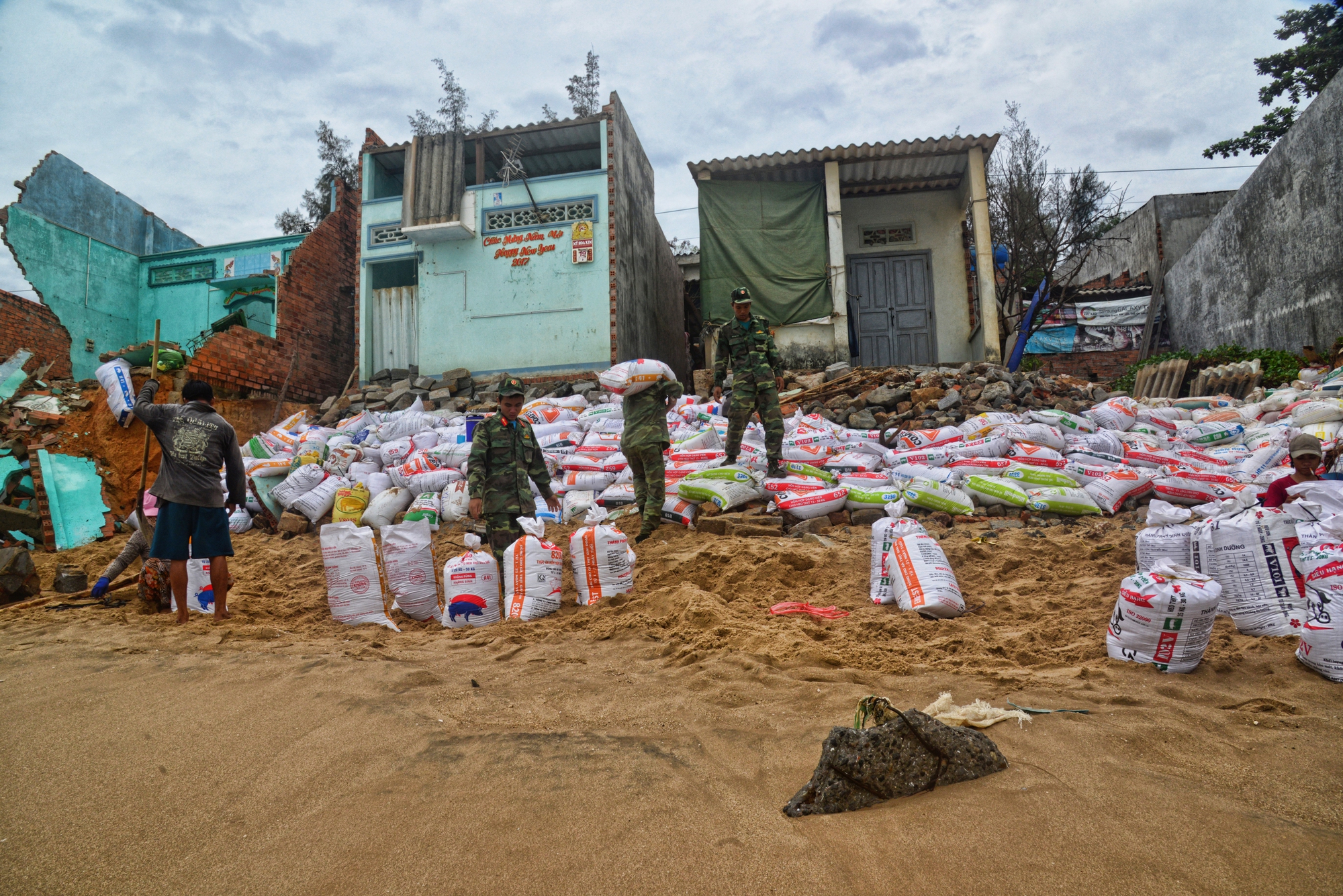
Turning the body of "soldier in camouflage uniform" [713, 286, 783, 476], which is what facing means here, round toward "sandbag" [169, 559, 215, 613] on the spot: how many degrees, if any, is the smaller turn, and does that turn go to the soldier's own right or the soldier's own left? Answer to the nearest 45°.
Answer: approximately 45° to the soldier's own right

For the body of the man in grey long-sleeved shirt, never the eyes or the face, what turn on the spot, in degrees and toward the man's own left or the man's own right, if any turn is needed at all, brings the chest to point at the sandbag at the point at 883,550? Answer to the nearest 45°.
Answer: approximately 135° to the man's own right

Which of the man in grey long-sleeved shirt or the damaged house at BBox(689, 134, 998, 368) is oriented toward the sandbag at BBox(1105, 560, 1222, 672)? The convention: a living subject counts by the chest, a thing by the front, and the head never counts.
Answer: the damaged house

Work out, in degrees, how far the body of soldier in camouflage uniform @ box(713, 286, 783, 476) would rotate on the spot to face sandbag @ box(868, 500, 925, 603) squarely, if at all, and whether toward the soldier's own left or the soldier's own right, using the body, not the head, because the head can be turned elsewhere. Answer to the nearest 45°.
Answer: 0° — they already face it

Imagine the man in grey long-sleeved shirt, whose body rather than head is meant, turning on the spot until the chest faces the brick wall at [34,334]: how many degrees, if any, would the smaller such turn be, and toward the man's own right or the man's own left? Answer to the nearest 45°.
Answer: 0° — they already face it

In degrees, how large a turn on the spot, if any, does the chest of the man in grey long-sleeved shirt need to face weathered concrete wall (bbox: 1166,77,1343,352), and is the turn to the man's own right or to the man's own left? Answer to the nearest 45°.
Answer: approximately 90° to the man's own right

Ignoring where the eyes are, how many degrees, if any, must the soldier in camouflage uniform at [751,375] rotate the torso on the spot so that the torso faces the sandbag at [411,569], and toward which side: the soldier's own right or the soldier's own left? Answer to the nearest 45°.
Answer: approximately 45° to the soldier's own right

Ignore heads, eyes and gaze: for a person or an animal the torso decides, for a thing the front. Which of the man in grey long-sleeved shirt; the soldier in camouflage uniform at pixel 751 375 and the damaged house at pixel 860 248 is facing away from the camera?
the man in grey long-sleeved shirt

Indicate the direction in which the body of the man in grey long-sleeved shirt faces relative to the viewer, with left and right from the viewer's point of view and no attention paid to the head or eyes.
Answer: facing away from the viewer

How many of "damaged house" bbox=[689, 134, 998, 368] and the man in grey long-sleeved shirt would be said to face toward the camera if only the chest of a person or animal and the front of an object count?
1

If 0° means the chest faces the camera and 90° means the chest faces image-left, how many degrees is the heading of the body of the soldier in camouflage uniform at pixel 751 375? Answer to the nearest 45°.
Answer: approximately 0°
